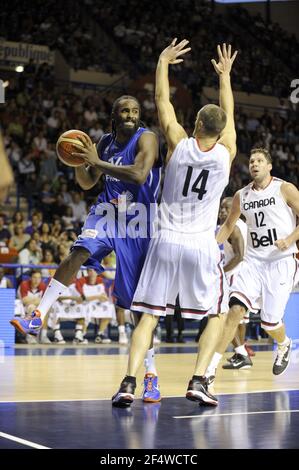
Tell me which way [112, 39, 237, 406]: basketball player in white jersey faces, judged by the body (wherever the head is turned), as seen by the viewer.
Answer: away from the camera

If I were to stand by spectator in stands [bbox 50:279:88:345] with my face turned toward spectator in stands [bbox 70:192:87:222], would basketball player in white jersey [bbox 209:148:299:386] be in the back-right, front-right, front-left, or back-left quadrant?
back-right

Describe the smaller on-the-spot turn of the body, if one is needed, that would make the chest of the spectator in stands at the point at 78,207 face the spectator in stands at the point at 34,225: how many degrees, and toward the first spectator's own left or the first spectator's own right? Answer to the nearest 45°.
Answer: approximately 45° to the first spectator's own right

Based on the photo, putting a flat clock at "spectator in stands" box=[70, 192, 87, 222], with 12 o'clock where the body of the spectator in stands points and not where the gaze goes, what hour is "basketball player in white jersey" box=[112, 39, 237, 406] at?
The basketball player in white jersey is roughly at 12 o'clock from the spectator in stands.

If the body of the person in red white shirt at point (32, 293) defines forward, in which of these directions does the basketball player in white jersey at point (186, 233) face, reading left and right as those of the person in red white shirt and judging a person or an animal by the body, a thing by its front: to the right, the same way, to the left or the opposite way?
the opposite way

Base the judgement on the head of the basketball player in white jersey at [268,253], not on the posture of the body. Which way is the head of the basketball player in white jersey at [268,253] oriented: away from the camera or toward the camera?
toward the camera

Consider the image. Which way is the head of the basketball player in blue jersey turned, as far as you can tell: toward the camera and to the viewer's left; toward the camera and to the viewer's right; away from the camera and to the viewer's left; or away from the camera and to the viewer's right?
toward the camera and to the viewer's right

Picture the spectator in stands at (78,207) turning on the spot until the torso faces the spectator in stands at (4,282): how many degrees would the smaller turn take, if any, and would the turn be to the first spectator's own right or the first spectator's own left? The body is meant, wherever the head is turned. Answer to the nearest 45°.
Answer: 0° — they already face them

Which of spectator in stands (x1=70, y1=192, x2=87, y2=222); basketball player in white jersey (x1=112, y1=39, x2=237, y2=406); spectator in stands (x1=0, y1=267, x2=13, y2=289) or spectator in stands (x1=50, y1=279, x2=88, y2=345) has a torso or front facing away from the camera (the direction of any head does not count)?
the basketball player in white jersey

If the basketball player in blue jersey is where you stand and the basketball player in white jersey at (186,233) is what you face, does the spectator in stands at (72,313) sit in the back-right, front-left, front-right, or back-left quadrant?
back-left

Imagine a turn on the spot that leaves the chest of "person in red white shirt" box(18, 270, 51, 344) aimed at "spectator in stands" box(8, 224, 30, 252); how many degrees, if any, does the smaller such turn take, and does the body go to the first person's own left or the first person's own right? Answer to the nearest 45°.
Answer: approximately 180°

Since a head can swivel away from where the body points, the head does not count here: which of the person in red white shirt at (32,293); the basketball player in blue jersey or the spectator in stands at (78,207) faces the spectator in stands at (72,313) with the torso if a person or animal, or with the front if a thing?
the spectator in stands at (78,207)

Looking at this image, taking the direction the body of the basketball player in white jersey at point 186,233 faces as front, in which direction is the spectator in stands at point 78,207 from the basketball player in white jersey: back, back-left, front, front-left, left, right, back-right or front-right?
front

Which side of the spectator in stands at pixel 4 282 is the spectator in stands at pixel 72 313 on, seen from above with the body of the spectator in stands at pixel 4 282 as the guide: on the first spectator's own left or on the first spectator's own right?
on the first spectator's own left

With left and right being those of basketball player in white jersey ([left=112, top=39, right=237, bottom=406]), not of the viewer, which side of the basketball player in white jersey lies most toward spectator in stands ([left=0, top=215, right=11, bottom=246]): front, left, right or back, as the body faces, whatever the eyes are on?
front

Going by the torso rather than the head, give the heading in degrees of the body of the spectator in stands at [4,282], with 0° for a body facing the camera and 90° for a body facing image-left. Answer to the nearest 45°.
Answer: approximately 0°

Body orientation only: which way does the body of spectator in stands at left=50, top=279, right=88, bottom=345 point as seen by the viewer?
toward the camera
